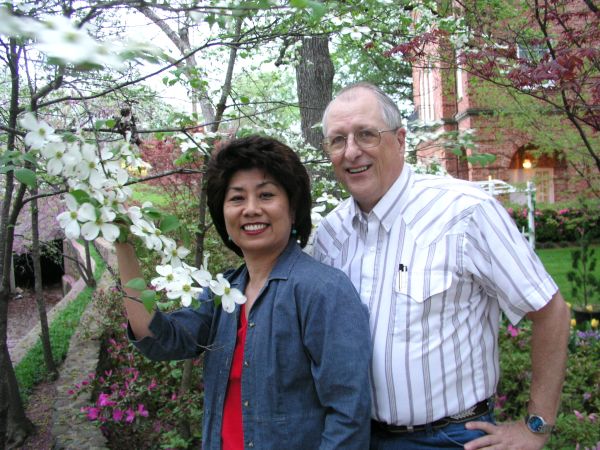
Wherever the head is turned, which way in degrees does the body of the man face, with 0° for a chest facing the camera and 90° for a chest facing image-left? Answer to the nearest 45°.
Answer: approximately 45°

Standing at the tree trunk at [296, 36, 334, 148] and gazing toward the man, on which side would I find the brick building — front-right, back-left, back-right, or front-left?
back-left

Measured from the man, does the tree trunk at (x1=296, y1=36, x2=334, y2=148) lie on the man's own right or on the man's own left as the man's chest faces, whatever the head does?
on the man's own right

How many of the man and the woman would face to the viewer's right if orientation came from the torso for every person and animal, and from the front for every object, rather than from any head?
0

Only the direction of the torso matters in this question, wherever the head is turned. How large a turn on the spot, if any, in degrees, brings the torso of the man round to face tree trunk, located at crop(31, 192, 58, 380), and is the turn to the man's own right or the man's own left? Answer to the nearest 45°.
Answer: approximately 90° to the man's own right

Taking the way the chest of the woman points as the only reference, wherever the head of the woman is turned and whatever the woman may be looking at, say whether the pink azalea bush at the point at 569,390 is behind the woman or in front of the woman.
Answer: behind

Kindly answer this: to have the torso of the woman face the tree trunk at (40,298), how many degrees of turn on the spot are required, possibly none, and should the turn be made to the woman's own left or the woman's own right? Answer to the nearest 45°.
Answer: approximately 90° to the woman's own right

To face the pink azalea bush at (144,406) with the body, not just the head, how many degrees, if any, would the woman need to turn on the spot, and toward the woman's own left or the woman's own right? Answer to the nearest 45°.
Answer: approximately 135° to the woman's own right

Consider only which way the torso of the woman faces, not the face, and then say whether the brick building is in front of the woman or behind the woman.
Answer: behind

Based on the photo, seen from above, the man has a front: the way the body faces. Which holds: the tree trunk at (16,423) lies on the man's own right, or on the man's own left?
on the man's own right

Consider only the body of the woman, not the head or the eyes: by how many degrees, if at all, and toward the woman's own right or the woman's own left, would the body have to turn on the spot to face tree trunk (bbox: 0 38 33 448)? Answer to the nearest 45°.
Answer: approximately 90° to the woman's own right
